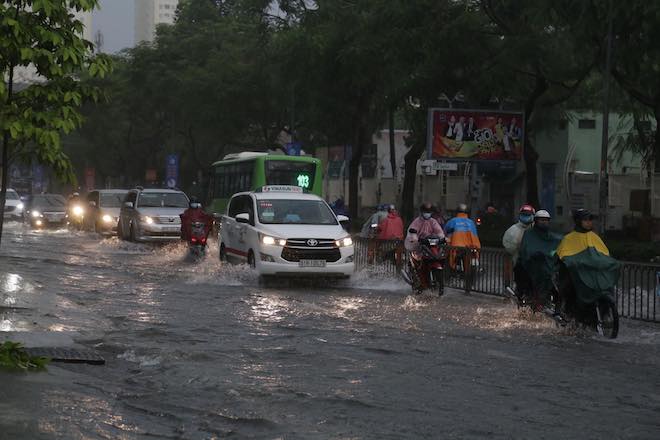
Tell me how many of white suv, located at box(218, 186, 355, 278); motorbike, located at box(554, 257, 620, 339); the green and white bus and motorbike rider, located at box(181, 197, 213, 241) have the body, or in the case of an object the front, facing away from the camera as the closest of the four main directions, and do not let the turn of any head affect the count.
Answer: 0

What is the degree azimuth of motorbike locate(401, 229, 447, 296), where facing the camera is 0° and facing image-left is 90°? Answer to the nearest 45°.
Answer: approximately 315°

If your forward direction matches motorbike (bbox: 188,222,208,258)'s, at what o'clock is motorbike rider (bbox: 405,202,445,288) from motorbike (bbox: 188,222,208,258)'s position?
The motorbike rider is roughly at 5 o'clock from the motorbike.

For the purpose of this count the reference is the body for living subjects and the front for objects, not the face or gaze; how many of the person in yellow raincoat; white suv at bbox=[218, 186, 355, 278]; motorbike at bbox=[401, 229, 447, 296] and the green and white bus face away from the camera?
0

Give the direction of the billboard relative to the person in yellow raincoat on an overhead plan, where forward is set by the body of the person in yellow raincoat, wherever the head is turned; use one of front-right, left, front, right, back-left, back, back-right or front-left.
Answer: back-left

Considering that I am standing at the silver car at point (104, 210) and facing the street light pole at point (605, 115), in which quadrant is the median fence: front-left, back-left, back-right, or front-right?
front-right

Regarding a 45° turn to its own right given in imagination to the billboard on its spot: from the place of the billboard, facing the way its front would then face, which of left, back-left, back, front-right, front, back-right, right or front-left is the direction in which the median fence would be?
front-left

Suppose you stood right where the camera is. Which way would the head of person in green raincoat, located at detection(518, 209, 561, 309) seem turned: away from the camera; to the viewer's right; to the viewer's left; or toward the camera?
toward the camera

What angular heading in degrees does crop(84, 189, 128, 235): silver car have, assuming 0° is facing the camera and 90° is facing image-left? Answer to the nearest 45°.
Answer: approximately 315°

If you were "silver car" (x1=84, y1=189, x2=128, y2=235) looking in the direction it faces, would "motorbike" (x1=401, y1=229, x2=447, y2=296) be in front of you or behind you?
in front

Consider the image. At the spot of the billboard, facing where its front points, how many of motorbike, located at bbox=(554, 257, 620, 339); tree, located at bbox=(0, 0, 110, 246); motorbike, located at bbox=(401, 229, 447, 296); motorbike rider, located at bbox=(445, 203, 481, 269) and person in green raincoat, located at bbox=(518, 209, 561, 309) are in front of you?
5

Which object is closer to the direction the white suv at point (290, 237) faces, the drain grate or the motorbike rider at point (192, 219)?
the drain grate
